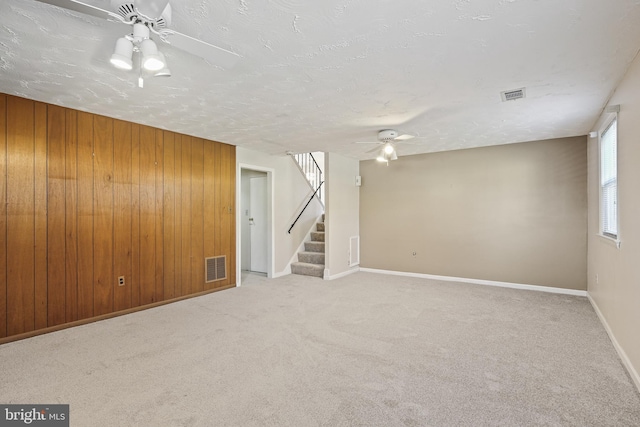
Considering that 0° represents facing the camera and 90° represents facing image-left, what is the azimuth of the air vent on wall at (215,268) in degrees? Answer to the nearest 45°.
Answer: approximately 315°

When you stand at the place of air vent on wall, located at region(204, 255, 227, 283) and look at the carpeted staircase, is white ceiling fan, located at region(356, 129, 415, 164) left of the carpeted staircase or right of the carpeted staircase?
right

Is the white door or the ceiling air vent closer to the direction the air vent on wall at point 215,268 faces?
the ceiling air vent

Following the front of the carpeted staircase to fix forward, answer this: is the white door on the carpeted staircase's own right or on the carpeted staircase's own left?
on the carpeted staircase's own right

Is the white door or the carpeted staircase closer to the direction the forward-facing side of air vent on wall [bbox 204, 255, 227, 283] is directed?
the carpeted staircase

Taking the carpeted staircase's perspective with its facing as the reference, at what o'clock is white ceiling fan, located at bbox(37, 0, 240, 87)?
The white ceiling fan is roughly at 11 o'clock from the carpeted staircase.

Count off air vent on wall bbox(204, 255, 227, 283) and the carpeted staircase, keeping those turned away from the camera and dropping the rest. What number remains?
0

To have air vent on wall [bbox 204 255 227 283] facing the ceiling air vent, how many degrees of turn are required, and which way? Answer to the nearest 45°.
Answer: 0° — it already faces it

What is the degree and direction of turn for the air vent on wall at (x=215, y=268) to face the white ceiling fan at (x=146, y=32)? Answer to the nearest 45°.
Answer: approximately 45° to its right

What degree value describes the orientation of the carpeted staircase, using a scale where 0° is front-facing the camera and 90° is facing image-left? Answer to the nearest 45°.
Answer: approximately 45°

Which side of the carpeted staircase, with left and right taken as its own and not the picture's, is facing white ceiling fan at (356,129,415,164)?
left

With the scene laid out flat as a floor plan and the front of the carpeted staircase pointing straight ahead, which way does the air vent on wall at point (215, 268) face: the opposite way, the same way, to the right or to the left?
to the left

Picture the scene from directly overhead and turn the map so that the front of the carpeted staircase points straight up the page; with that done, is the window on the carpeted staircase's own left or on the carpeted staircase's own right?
on the carpeted staircase's own left
